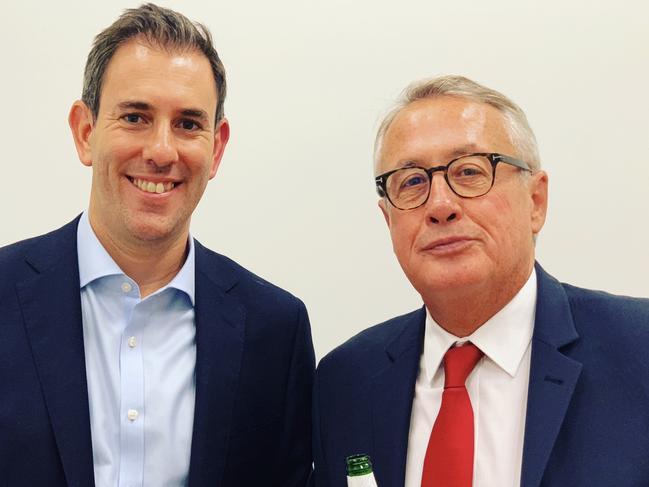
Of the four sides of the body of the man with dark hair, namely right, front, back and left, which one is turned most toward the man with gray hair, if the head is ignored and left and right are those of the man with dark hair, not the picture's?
left

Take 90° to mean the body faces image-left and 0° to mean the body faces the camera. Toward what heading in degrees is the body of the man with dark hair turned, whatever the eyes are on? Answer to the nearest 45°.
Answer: approximately 0°
